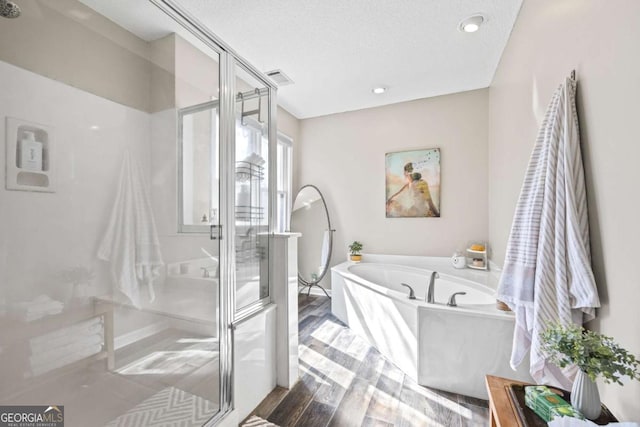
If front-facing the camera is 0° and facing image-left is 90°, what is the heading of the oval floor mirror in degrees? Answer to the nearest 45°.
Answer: approximately 315°

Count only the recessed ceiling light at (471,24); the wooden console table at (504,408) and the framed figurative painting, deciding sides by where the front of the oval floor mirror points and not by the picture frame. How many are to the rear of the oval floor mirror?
0

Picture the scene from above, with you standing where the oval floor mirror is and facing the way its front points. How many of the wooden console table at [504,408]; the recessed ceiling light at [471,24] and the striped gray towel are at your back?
0

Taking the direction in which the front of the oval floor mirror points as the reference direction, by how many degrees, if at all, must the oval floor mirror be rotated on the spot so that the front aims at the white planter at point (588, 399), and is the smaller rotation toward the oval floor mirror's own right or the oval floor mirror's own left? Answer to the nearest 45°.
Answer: approximately 45° to the oval floor mirror's own right

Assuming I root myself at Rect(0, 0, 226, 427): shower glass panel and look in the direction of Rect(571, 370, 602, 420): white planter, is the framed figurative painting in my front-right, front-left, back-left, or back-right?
front-left

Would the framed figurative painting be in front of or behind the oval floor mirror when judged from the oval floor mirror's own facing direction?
in front

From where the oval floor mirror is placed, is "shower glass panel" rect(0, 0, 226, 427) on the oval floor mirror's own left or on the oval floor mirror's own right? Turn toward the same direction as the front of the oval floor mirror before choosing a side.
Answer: on the oval floor mirror's own right

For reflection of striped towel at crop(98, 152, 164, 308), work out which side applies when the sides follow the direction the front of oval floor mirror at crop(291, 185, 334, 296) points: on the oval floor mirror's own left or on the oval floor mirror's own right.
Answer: on the oval floor mirror's own right

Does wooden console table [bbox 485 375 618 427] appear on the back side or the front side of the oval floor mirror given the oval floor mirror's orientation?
on the front side

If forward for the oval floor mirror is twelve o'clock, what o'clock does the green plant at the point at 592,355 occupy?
The green plant is roughly at 1 o'clock from the oval floor mirror.
